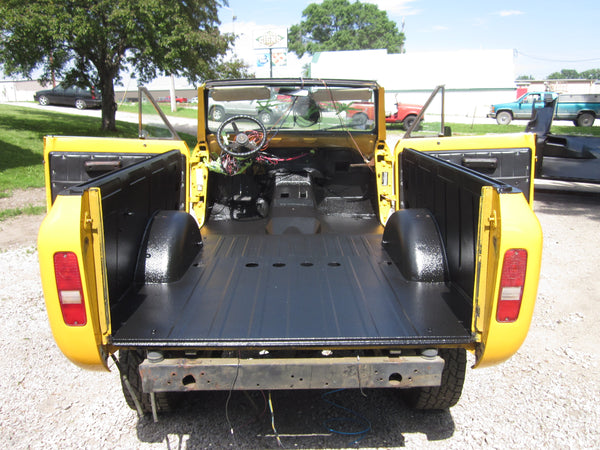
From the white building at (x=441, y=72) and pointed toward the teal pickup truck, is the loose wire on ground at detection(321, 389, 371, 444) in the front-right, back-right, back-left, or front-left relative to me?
front-right

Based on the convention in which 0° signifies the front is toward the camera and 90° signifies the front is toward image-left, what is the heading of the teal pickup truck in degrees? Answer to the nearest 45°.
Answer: approximately 90°

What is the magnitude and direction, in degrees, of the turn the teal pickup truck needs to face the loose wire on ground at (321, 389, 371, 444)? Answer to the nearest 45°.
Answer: approximately 90° to its left

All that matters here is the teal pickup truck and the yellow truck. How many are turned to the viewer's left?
1

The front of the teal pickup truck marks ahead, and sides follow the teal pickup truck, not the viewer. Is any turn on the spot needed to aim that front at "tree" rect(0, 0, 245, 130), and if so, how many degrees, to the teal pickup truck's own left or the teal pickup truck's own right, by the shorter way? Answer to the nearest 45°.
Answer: approximately 45° to the teal pickup truck's own left

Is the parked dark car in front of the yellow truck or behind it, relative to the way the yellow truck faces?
in front

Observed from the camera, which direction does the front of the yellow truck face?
facing away from the viewer

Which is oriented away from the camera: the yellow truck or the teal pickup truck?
the yellow truck

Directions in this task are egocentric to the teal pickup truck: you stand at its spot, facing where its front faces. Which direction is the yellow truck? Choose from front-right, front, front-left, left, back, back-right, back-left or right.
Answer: left
